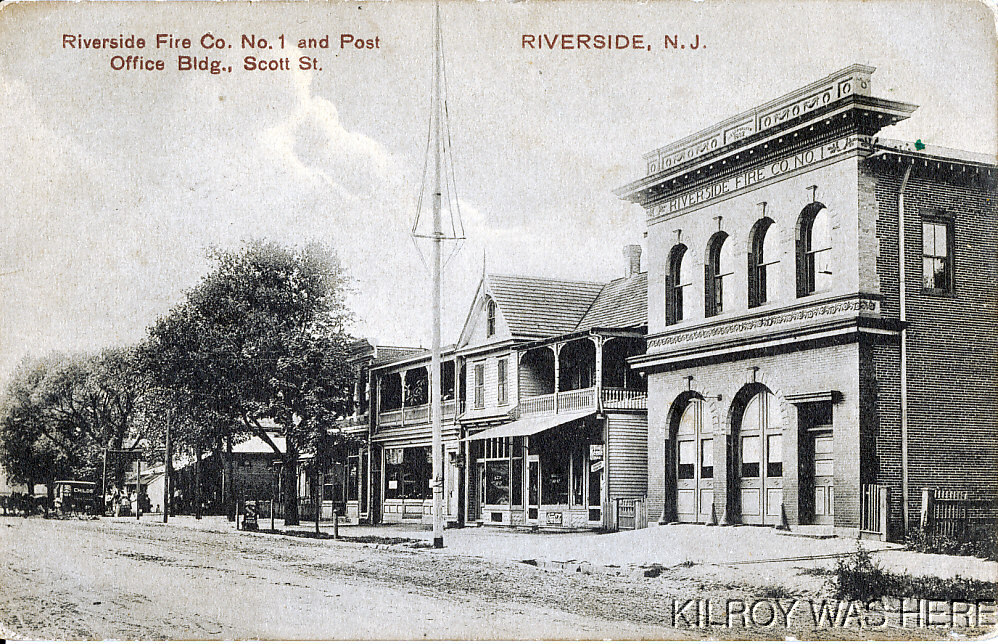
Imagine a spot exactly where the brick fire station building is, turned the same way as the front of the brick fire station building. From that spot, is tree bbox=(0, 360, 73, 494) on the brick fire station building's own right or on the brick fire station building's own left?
on the brick fire station building's own right

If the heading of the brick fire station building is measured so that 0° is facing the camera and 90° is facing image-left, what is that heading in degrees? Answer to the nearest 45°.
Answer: approximately 45°

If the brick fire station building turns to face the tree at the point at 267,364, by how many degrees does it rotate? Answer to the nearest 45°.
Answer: approximately 90° to its right

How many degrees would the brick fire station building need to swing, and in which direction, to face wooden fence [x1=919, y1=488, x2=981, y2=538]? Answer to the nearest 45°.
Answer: approximately 90° to its left

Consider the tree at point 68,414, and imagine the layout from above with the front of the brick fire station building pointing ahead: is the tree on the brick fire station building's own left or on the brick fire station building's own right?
on the brick fire station building's own right
